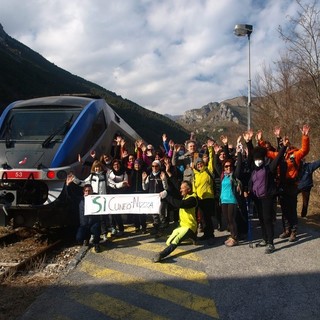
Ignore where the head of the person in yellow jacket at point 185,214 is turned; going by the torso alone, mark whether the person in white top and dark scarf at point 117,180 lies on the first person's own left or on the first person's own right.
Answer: on the first person's own right

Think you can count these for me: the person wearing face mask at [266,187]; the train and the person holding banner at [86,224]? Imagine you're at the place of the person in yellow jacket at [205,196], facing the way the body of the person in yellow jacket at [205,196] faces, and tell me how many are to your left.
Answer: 1

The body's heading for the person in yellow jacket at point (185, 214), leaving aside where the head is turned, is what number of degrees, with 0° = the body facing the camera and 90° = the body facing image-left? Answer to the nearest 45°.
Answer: approximately 45°

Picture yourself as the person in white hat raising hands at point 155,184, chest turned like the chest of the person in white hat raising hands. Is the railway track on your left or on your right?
on your right

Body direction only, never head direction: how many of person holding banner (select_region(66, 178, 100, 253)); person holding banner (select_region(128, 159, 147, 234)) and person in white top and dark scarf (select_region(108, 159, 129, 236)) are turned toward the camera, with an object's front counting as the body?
3

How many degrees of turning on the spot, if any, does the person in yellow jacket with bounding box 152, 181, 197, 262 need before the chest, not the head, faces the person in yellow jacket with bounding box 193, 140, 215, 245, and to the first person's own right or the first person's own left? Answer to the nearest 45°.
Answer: approximately 180°

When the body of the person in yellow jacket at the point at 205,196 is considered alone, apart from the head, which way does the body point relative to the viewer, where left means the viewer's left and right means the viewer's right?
facing the viewer and to the left of the viewer

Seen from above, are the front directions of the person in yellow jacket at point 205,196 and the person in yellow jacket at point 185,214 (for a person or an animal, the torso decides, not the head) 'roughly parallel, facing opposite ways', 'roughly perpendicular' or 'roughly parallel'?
roughly parallel

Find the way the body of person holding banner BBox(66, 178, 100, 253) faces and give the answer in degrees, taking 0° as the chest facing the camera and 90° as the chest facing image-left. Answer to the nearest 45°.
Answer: approximately 0°

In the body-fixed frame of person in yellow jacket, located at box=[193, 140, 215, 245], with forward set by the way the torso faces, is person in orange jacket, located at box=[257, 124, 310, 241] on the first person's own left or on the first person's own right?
on the first person's own left

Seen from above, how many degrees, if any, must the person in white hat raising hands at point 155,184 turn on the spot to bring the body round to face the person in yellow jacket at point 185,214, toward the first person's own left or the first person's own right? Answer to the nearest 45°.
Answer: approximately 45° to the first person's own left

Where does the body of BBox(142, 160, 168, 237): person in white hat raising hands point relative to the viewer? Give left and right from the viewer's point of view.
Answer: facing the viewer

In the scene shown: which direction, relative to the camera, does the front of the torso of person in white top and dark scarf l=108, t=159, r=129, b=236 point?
toward the camera

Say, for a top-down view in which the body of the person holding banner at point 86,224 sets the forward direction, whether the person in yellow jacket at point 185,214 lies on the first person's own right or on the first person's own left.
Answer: on the first person's own left

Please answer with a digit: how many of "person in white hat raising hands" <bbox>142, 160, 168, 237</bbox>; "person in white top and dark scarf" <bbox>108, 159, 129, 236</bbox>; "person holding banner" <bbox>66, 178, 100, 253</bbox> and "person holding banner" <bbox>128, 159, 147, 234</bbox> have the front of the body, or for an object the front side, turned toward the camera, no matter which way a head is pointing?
4
